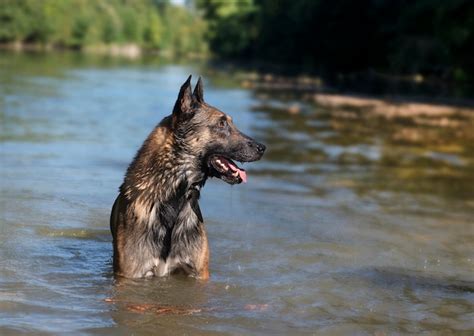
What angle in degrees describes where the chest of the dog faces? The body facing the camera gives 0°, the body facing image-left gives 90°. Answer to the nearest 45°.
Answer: approximately 315°
